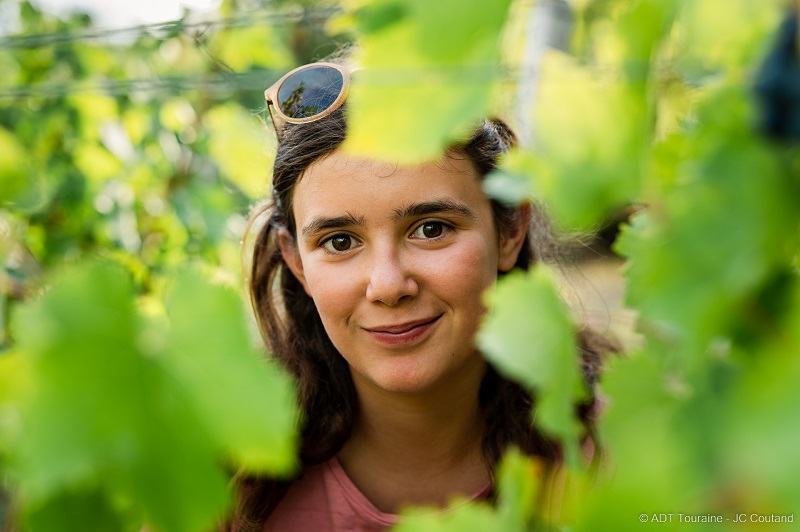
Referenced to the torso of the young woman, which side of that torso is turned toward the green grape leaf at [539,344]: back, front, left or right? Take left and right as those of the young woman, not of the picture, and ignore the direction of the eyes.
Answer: front

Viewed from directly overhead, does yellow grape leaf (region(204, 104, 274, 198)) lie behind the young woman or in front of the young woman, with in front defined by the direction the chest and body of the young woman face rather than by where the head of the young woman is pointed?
behind

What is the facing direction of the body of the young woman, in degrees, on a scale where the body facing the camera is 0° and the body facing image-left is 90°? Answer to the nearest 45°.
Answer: approximately 0°

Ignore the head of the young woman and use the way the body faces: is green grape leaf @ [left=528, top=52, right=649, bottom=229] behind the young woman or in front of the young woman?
in front

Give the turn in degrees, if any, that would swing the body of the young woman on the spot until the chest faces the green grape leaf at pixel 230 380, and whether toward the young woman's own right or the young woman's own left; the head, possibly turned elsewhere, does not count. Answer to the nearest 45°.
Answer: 0° — they already face it

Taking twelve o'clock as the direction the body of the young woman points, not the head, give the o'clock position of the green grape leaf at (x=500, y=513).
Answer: The green grape leaf is roughly at 12 o'clock from the young woman.

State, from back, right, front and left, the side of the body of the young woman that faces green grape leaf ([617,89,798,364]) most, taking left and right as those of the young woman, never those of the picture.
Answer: front
